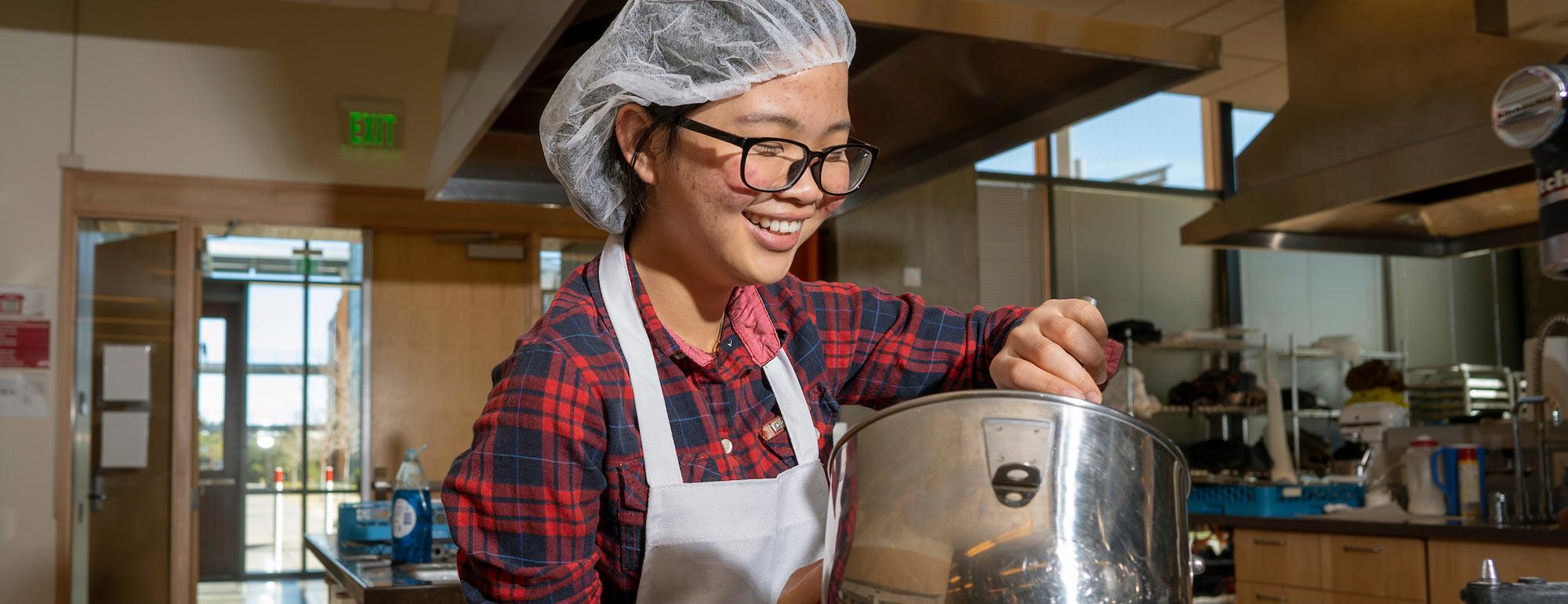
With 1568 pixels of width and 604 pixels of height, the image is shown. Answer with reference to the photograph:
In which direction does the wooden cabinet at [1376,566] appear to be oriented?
toward the camera

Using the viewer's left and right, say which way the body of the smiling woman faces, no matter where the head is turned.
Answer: facing the viewer and to the right of the viewer

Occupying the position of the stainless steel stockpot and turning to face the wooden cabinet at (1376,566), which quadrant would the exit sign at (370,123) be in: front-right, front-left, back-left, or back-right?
front-left

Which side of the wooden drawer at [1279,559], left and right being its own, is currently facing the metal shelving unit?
back

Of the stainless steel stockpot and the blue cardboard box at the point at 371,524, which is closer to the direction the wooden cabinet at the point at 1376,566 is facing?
the stainless steel stockpot

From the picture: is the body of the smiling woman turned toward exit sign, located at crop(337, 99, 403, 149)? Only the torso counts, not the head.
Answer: no

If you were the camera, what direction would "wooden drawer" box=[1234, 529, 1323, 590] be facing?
facing the viewer

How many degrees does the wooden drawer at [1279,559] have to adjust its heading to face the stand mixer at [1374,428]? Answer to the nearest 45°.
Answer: approximately 180°

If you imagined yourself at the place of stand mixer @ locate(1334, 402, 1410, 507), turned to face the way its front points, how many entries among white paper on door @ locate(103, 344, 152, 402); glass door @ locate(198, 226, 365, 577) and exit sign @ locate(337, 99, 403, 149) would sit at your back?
0

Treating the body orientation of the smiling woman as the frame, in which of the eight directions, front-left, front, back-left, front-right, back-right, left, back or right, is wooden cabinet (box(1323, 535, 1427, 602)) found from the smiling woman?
left

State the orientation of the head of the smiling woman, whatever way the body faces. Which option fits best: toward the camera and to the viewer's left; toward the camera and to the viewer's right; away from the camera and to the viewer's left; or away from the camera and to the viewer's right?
toward the camera and to the viewer's right

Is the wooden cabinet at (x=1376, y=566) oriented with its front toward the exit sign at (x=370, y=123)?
no
